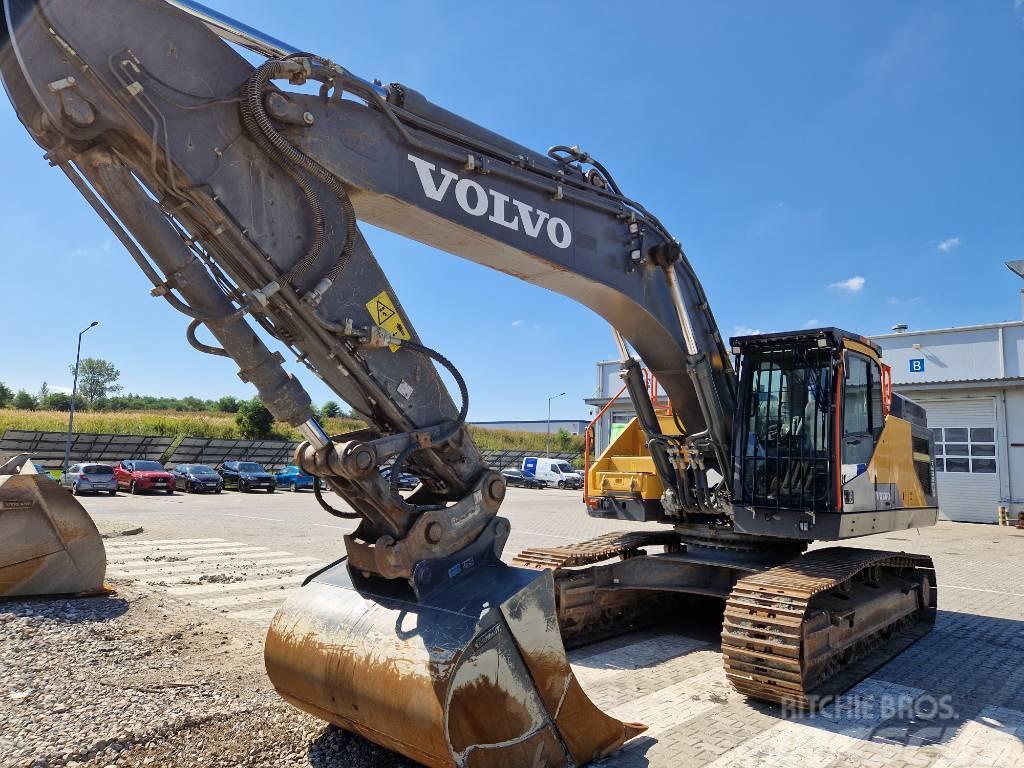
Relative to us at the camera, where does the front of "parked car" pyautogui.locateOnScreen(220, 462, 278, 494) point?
facing the viewer and to the right of the viewer

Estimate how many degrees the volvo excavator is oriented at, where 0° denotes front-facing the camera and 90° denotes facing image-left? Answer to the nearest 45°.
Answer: approximately 45°

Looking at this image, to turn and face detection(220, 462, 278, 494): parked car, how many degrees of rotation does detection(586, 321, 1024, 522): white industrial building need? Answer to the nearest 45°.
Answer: approximately 45° to its right

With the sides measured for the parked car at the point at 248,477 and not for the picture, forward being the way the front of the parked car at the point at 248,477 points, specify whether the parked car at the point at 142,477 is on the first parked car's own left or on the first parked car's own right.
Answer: on the first parked car's own right

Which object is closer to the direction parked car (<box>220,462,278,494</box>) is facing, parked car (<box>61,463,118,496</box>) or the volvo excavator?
the volvo excavator

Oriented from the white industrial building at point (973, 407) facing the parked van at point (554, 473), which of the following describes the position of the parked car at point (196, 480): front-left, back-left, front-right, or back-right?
front-left

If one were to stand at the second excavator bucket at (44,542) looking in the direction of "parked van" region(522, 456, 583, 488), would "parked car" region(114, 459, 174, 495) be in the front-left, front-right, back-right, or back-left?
front-left

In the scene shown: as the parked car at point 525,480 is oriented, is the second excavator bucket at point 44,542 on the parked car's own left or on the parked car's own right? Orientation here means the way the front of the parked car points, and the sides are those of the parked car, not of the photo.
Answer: on the parked car's own right

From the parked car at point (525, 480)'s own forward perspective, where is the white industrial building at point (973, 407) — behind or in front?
in front

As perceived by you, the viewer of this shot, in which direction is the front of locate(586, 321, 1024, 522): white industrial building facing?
facing the viewer and to the left of the viewer

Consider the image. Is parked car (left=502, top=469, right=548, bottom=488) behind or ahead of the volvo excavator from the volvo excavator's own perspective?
behind

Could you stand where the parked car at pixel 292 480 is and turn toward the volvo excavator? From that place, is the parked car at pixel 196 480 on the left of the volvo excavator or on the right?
right

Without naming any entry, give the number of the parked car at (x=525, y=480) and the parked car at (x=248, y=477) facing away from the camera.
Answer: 0

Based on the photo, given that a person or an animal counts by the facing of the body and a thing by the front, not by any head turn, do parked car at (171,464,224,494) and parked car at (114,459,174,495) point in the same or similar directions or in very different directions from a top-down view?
same or similar directions

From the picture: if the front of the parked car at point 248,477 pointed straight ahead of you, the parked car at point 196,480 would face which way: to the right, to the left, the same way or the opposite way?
the same way

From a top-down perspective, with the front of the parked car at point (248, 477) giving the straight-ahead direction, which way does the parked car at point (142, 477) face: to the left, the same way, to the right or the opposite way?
the same way

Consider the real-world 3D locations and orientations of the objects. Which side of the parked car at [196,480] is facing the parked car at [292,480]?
left

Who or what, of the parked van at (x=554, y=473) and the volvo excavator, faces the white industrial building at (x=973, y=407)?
the parked van
